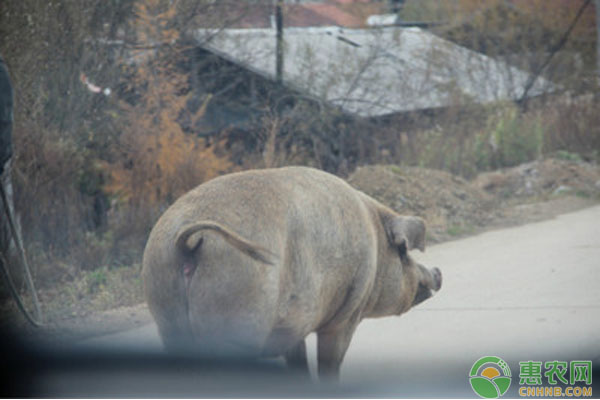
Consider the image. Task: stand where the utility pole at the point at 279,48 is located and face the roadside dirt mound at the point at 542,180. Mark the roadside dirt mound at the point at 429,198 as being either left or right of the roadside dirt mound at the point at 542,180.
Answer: right

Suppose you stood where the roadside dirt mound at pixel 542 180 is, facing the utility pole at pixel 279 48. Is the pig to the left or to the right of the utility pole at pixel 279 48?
left

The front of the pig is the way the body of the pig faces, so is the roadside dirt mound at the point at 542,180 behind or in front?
in front

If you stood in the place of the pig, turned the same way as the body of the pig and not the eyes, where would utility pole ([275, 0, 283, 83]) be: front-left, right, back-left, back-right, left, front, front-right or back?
front-left

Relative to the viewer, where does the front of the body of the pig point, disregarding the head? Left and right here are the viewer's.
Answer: facing away from the viewer and to the right of the viewer

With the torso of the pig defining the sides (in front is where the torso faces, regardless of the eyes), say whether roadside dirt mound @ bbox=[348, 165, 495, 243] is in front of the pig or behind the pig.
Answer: in front
